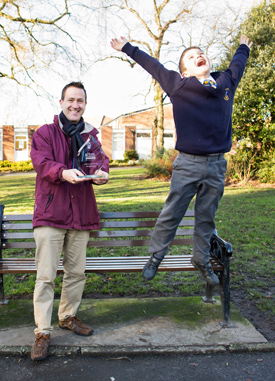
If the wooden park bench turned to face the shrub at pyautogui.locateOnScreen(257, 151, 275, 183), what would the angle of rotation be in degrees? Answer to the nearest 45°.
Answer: approximately 135° to its left

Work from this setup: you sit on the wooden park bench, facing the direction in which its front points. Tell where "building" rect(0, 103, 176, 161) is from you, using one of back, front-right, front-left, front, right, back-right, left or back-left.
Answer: back

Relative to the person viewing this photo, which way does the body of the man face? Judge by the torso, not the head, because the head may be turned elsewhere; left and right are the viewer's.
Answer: facing the viewer and to the right of the viewer

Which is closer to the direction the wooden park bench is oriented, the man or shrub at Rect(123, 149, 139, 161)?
the man

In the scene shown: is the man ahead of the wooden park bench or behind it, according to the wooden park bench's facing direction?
ahead

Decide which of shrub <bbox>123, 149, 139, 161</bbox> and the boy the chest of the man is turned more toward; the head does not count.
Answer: the boy

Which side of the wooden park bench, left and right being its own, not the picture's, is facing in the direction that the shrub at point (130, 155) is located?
back

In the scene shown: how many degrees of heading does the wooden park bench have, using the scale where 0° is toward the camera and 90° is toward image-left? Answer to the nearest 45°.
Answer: approximately 0°

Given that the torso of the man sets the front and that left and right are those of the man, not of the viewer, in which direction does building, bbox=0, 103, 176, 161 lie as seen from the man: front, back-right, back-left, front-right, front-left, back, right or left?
back-left

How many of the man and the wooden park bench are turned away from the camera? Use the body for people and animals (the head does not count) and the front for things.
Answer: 0

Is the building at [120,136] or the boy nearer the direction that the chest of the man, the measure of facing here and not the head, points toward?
the boy
